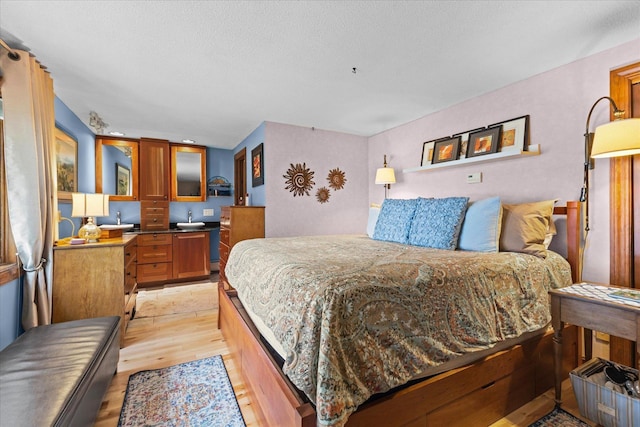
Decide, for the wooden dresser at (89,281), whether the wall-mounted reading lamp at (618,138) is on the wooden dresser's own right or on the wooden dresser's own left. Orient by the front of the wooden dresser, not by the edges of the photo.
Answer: on the wooden dresser's own right

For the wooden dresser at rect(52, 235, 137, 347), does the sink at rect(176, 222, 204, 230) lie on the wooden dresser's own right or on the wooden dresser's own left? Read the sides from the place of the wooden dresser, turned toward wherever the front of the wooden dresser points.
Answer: on the wooden dresser's own left

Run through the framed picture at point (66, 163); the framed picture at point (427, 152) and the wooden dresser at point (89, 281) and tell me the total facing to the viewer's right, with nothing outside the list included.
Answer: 2

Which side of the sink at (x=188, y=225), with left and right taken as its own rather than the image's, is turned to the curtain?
front

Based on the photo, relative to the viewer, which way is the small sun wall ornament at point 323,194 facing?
toward the camera

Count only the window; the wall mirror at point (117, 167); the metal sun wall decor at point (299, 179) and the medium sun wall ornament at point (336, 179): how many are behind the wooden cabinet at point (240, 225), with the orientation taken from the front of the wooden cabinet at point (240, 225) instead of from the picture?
2

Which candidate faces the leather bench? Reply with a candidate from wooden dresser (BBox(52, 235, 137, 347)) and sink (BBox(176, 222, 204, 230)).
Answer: the sink

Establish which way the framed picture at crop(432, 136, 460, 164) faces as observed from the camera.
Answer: facing the viewer and to the left of the viewer

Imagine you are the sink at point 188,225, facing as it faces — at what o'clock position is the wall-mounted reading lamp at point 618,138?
The wall-mounted reading lamp is roughly at 11 o'clock from the sink.

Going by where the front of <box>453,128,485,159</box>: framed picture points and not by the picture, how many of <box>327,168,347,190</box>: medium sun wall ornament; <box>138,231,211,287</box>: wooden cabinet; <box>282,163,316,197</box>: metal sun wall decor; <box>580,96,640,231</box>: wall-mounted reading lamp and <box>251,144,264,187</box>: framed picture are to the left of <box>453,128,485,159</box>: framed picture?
1

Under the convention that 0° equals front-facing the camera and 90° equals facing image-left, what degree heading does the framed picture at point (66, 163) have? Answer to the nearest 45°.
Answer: approximately 270°
